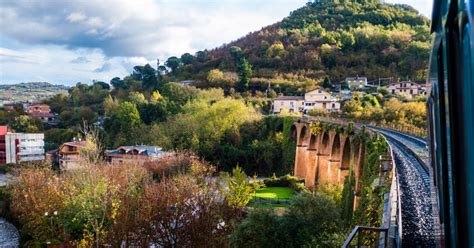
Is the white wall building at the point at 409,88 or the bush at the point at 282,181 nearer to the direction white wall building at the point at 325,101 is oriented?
the bush

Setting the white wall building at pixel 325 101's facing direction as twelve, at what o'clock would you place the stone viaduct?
The stone viaduct is roughly at 12 o'clock from the white wall building.

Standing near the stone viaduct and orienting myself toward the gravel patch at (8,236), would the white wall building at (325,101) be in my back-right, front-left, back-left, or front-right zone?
back-right

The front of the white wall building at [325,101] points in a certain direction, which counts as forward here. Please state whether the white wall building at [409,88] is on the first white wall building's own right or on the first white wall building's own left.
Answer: on the first white wall building's own left

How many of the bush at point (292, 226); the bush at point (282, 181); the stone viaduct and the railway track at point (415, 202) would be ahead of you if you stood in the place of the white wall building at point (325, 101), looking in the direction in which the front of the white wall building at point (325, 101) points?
4

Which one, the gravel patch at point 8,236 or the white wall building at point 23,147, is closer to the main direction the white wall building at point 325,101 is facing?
the gravel patch

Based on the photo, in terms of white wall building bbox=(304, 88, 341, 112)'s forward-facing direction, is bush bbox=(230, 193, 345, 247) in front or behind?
in front

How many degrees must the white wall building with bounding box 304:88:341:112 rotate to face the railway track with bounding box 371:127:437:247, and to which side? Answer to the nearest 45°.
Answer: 0° — it already faces it

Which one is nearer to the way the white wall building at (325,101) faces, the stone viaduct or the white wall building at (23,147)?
the stone viaduct

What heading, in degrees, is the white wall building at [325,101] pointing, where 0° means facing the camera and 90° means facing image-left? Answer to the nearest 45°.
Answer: approximately 0°

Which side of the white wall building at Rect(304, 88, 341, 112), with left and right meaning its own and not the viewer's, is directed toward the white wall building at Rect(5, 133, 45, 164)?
right

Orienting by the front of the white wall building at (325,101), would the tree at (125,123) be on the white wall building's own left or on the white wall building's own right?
on the white wall building's own right
